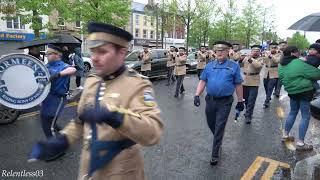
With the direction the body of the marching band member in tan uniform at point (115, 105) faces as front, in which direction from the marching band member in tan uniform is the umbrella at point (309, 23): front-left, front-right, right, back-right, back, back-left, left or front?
back

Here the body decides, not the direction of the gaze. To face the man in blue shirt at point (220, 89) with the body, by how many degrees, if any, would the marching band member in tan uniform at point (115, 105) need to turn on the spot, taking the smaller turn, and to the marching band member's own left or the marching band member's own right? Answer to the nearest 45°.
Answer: approximately 180°

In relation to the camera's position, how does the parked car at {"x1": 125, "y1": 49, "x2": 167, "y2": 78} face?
facing to the left of the viewer

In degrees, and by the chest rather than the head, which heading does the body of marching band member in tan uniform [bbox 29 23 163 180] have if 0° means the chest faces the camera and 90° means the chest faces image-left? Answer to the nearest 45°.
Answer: approximately 45°

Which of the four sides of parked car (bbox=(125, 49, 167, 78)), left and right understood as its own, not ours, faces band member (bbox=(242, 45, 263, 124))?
left

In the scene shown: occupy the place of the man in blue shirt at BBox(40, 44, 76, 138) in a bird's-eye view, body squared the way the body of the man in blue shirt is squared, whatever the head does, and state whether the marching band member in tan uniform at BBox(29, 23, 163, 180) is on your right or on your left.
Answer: on your left
